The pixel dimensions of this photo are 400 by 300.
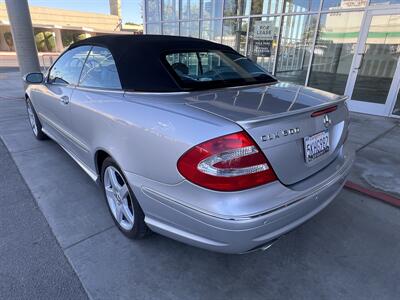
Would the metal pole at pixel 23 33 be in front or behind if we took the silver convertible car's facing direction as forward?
in front

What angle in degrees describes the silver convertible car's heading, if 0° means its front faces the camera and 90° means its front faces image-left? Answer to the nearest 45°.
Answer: approximately 135°
